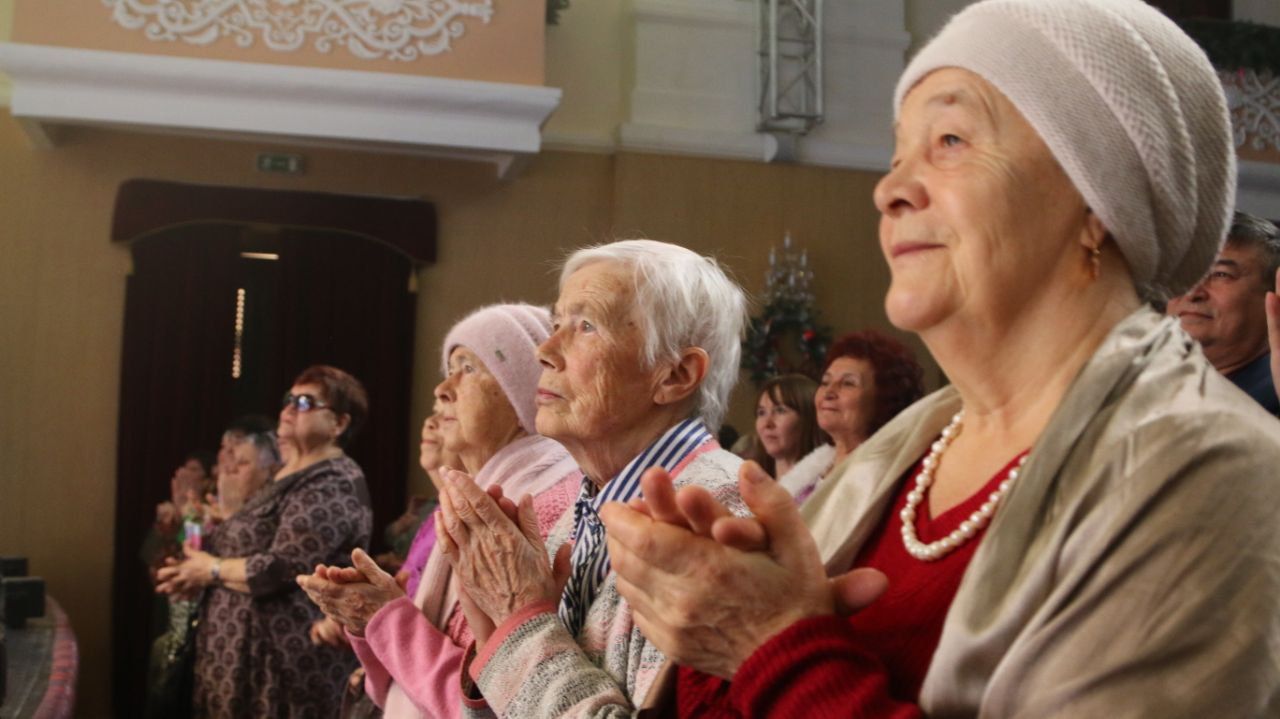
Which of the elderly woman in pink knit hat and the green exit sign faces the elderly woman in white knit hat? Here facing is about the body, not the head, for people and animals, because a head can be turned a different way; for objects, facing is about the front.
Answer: the green exit sign

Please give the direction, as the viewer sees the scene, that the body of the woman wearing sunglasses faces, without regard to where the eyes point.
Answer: to the viewer's left

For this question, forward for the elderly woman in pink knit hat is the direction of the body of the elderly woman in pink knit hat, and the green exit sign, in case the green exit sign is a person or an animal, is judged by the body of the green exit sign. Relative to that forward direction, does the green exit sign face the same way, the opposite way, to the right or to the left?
to the left

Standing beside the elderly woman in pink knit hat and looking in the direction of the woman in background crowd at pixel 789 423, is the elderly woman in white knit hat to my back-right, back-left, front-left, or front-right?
back-right

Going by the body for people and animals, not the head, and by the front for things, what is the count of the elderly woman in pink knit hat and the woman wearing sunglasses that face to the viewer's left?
2

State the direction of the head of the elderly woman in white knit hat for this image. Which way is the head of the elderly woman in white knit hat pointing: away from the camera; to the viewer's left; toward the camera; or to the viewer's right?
to the viewer's left

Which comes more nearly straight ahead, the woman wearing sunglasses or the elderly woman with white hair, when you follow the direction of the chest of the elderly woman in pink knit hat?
the woman wearing sunglasses

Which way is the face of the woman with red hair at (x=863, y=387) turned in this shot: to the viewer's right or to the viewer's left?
to the viewer's left

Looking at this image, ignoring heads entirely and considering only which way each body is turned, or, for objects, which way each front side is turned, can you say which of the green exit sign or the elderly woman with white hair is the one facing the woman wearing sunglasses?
the green exit sign

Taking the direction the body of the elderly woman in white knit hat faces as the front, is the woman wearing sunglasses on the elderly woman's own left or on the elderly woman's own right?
on the elderly woman's own right

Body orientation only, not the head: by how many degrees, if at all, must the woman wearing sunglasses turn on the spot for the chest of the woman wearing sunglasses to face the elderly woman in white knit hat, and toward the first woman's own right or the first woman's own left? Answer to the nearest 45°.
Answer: approximately 90° to the first woman's own left

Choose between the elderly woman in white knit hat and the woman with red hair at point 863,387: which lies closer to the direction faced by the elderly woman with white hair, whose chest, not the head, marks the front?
the elderly woman in white knit hat

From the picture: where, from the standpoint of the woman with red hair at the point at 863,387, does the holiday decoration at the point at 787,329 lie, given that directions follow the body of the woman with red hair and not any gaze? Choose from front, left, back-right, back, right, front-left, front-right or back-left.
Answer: back-right
